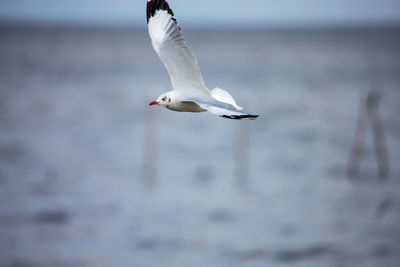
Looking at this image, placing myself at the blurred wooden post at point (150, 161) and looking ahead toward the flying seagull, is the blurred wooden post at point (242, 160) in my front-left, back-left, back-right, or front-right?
front-left

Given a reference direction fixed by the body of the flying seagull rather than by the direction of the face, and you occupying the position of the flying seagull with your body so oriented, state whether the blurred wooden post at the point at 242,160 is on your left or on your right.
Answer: on your right

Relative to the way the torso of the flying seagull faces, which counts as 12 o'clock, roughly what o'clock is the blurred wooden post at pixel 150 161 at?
The blurred wooden post is roughly at 3 o'clock from the flying seagull.

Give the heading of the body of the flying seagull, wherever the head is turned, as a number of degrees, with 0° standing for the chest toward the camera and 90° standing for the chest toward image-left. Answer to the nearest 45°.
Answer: approximately 90°
